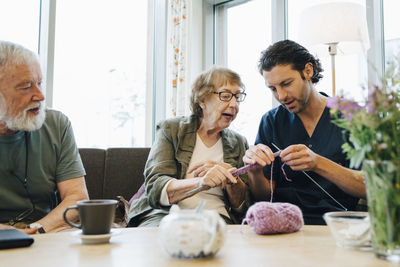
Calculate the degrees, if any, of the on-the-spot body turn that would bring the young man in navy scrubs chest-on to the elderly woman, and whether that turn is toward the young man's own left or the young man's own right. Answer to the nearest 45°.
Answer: approximately 45° to the young man's own right

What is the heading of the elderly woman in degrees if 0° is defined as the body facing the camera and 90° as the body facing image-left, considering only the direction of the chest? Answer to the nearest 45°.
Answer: approximately 315°

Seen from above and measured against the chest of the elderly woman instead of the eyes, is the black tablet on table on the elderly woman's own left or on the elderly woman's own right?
on the elderly woman's own right

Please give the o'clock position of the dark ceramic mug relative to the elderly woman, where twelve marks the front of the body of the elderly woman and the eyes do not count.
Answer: The dark ceramic mug is roughly at 2 o'clock from the elderly woman.

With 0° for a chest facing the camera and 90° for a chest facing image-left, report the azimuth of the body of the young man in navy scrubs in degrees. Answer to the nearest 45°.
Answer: approximately 45°

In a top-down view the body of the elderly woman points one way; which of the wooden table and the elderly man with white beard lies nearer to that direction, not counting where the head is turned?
the wooden table

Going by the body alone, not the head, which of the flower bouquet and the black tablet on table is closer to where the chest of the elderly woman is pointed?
the flower bouquet
